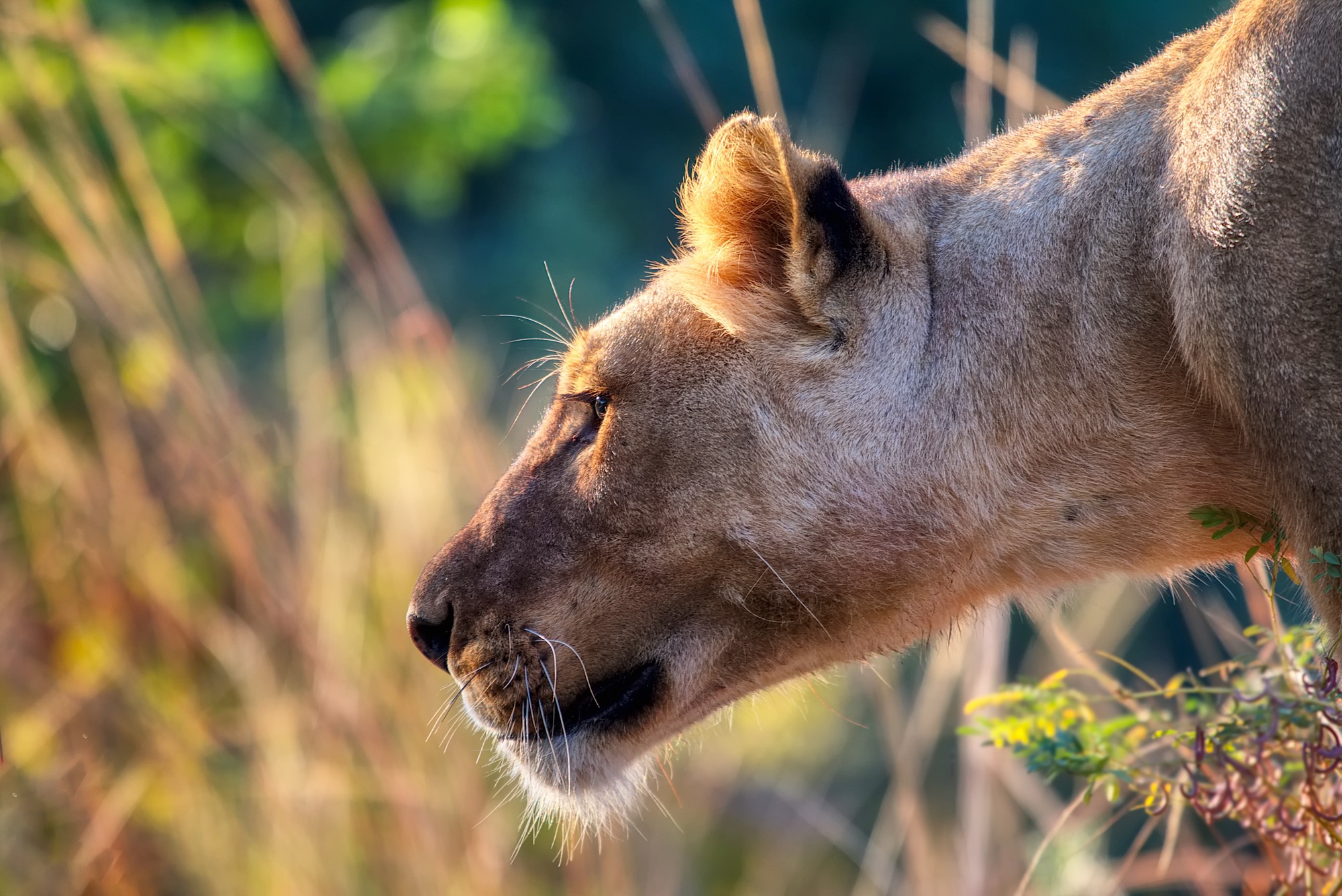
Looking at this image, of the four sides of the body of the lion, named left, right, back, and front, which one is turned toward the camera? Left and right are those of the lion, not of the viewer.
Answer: left

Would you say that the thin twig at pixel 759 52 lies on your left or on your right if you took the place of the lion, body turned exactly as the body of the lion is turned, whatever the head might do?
on your right

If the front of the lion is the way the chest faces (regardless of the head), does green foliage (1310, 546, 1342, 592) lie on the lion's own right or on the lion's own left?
on the lion's own left
